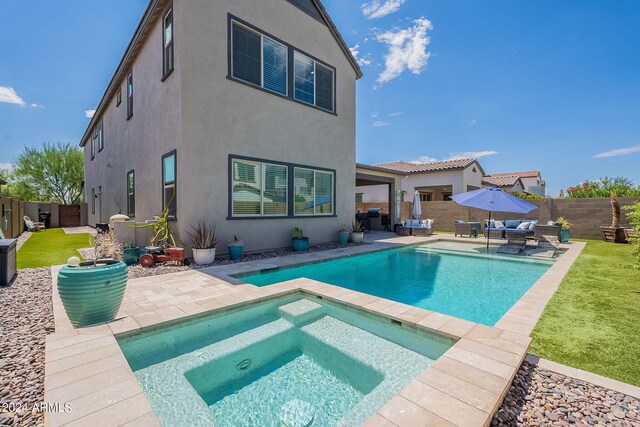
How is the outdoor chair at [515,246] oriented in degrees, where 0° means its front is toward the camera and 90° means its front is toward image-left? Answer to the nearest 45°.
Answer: approximately 45°

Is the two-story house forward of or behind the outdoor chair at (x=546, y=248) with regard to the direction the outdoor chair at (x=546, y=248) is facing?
forward

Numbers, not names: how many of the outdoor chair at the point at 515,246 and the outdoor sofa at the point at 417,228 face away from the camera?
0

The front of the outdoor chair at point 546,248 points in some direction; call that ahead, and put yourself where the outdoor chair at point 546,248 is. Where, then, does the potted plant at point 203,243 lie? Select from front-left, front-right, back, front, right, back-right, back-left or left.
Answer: front

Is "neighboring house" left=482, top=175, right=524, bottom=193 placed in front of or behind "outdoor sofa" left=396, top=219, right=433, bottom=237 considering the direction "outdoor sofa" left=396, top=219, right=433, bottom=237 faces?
behind

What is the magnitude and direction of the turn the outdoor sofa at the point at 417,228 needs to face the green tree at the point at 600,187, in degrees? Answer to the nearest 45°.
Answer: approximately 180°

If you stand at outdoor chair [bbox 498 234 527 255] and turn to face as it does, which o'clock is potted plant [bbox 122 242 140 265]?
The potted plant is roughly at 2 o'clock from the outdoor chair.

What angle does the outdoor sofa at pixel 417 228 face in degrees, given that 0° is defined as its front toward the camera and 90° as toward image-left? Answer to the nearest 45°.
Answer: approximately 45°

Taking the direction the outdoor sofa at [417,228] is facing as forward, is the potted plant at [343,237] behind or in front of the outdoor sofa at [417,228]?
in front

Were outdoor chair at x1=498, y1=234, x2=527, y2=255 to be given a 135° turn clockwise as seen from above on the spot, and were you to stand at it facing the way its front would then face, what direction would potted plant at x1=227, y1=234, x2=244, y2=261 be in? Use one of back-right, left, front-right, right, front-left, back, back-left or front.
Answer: back-left

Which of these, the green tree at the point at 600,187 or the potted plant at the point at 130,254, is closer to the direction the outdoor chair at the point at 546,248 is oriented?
the potted plant

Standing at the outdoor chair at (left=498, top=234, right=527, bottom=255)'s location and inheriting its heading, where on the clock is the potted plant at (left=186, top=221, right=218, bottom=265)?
The potted plant is roughly at 12 o'clock from the outdoor chair.

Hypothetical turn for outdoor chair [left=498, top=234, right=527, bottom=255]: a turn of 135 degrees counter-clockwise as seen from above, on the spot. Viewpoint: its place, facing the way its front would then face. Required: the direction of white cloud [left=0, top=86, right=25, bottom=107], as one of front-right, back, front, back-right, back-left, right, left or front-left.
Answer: back

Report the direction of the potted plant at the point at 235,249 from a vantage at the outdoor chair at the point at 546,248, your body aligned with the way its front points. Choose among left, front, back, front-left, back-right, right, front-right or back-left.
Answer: front
